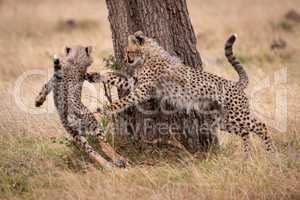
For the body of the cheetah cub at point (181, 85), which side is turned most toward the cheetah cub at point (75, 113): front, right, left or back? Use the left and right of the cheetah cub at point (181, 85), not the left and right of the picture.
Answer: front

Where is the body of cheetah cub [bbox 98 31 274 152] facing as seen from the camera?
to the viewer's left
